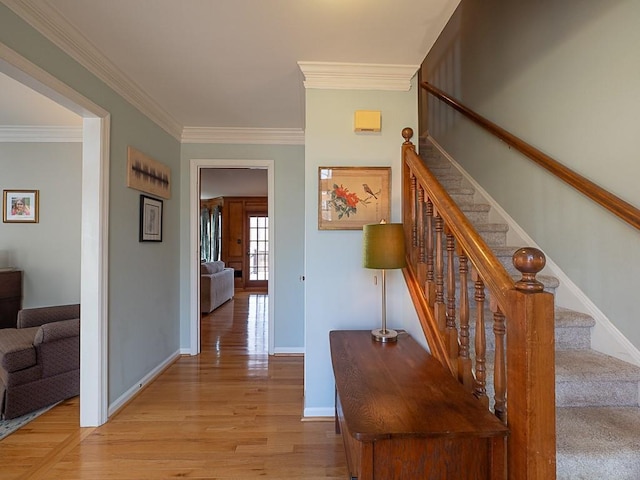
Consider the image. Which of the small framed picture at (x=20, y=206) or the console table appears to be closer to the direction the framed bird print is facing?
the console table

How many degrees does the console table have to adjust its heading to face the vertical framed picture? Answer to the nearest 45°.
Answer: approximately 45° to its right

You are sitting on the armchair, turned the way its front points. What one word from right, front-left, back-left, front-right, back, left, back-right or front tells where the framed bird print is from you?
left

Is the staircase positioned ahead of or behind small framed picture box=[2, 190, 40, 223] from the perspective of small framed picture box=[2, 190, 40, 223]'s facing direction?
ahead

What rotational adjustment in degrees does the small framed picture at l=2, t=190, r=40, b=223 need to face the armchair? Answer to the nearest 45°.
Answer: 0° — it already faces it

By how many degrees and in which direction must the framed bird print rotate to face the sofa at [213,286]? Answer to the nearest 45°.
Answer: approximately 135° to its right

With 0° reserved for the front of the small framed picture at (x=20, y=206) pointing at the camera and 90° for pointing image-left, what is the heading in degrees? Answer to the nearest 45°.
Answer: approximately 0°
